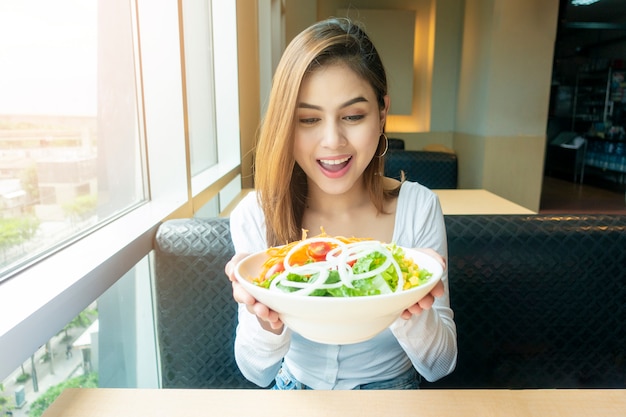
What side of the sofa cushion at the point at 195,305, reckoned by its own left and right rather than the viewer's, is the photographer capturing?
front

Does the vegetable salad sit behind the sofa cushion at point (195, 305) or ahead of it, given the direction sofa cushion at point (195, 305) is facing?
ahead

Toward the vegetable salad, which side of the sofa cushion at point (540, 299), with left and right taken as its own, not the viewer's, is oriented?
front

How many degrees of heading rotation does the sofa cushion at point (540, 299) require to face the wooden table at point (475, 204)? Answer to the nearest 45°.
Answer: approximately 180°

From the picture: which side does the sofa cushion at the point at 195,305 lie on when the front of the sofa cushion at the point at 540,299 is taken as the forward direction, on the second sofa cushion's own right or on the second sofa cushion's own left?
on the second sofa cushion's own right

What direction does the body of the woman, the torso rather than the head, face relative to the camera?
toward the camera
